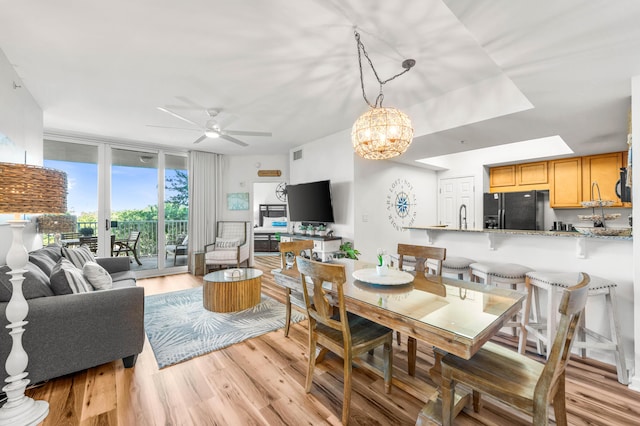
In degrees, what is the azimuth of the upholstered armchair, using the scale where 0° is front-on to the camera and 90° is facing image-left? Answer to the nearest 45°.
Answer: approximately 45°

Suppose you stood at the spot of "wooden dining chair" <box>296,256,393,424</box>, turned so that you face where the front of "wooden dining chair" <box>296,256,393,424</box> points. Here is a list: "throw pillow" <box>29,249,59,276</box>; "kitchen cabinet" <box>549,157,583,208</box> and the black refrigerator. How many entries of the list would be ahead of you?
2

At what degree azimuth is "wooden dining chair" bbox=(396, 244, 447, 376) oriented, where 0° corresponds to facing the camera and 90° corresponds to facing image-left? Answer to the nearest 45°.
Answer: approximately 45°

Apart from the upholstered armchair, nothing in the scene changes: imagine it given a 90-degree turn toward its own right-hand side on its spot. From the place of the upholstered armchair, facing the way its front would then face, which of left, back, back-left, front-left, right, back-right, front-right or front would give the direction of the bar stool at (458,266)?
back

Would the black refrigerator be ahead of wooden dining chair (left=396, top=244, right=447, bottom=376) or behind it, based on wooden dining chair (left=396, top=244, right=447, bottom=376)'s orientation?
behind

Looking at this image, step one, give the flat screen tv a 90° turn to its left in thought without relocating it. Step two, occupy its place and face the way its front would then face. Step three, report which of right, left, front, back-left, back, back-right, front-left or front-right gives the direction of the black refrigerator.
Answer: front-left

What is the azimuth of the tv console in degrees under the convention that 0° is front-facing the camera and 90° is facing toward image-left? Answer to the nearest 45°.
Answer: approximately 45°

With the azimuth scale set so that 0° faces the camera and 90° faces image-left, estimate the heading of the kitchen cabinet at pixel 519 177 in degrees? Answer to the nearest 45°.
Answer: approximately 45°

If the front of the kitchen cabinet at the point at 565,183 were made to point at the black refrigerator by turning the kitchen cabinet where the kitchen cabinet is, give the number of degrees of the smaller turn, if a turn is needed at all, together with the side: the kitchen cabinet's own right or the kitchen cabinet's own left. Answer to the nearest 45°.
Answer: approximately 45° to the kitchen cabinet's own right

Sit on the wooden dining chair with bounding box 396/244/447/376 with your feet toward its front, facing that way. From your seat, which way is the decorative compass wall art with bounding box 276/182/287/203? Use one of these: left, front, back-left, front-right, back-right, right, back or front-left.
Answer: right

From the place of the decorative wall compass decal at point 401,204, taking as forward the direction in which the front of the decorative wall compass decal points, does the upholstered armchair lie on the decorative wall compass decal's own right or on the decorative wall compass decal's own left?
on the decorative wall compass decal's own right

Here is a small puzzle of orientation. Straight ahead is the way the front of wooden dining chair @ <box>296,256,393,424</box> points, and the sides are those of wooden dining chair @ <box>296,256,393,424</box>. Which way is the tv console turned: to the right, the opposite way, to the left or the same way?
the opposite way

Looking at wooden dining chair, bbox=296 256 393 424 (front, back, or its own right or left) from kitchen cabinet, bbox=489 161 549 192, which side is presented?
front
